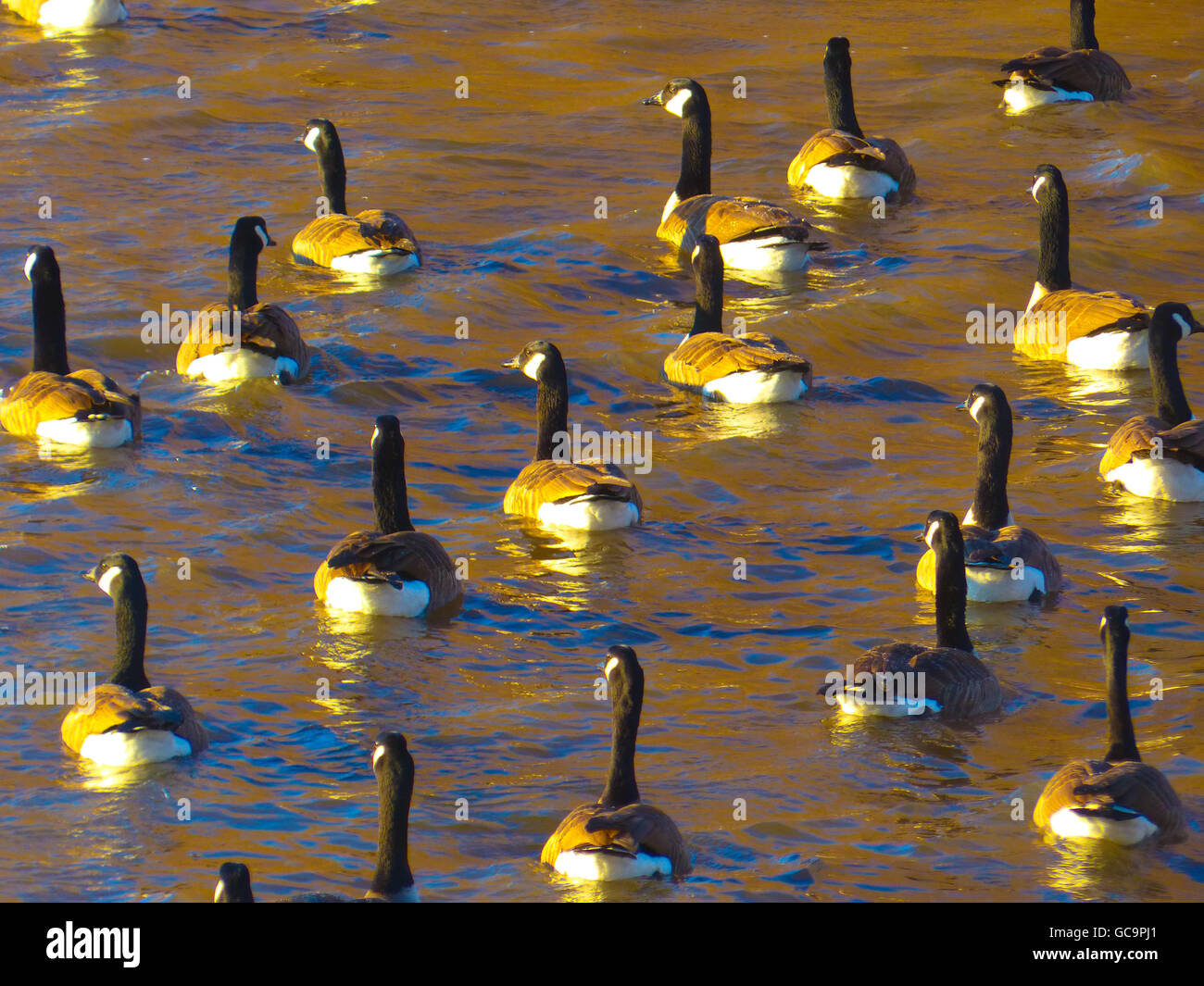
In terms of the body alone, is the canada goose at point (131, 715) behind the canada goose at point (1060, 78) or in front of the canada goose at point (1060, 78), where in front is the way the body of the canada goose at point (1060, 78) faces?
behind

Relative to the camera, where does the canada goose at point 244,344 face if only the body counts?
away from the camera

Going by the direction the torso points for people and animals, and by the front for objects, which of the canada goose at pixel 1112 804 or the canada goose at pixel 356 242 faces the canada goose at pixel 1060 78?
the canada goose at pixel 1112 804

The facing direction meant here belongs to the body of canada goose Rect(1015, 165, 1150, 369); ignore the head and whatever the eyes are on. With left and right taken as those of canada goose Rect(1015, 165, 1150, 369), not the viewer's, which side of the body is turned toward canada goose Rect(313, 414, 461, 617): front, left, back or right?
left

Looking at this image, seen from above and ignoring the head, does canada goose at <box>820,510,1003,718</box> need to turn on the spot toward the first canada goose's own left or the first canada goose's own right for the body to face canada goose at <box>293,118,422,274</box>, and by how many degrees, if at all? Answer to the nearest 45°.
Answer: approximately 90° to the first canada goose's own left

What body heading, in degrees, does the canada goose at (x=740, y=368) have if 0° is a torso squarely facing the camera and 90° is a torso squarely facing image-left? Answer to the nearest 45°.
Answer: approximately 135°

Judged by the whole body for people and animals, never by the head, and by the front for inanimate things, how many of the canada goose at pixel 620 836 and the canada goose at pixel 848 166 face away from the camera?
2

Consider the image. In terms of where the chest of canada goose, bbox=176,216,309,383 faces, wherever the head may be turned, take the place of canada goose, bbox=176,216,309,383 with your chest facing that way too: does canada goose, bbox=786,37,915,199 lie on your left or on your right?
on your right

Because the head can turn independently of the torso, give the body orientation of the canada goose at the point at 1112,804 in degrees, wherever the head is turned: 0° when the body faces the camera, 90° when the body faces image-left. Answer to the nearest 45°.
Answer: approximately 180°

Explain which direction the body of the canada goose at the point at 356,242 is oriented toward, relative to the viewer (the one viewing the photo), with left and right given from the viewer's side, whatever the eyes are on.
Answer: facing away from the viewer and to the left of the viewer

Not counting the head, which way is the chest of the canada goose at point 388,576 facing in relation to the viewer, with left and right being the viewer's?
facing away from the viewer

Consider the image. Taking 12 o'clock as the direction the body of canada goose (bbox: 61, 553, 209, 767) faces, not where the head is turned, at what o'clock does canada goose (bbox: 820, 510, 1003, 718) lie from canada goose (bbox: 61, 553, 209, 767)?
canada goose (bbox: 820, 510, 1003, 718) is roughly at 3 o'clock from canada goose (bbox: 61, 553, 209, 767).

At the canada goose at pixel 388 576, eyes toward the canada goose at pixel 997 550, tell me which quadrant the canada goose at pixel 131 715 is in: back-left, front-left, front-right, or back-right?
back-right

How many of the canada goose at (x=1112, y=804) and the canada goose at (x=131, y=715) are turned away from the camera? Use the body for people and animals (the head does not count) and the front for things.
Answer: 2

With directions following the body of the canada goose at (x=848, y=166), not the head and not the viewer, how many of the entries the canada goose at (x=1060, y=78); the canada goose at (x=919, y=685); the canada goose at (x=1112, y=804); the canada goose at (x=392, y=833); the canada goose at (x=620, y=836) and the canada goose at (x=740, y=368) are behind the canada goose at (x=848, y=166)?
5

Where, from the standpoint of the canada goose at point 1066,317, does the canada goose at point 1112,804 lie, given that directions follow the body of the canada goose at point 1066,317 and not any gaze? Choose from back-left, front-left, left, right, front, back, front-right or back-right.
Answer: back-left
